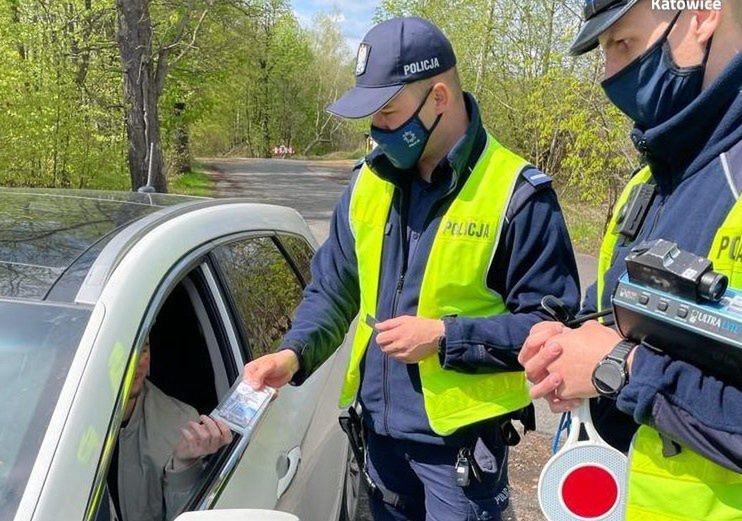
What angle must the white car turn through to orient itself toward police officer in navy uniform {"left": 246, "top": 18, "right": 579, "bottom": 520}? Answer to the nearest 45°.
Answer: approximately 135° to its left

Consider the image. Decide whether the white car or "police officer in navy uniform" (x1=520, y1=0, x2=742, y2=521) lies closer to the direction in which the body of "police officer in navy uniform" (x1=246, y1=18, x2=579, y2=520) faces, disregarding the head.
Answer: the white car

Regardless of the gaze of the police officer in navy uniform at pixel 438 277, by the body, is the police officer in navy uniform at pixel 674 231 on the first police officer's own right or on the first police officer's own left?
on the first police officer's own left

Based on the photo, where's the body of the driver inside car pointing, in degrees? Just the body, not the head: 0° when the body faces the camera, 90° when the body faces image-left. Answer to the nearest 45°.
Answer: approximately 45°

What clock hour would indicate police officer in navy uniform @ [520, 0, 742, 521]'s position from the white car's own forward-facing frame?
The police officer in navy uniform is roughly at 9 o'clock from the white car.

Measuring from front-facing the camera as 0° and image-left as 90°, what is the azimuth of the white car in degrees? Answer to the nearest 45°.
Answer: approximately 45°

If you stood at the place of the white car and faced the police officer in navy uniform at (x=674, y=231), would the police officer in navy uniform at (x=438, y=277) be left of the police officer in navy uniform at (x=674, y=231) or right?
left

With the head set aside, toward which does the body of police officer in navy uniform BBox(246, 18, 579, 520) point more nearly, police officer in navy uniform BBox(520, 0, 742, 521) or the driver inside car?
the driver inside car

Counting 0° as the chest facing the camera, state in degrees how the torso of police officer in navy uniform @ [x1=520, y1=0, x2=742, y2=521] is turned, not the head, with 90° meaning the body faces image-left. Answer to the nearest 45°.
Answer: approximately 45°
